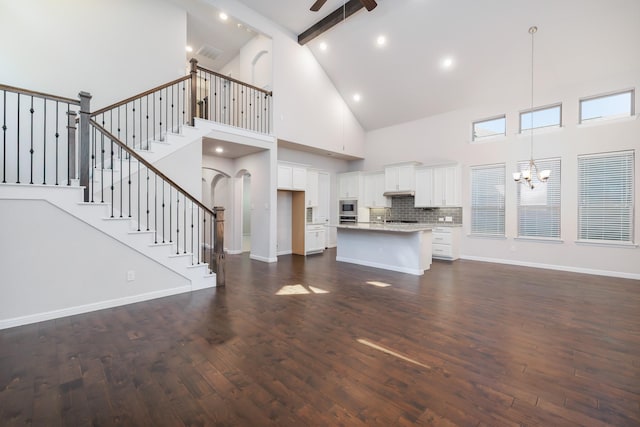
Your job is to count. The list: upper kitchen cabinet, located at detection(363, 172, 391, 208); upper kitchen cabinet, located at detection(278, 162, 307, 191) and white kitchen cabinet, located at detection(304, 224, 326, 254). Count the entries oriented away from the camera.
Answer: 0

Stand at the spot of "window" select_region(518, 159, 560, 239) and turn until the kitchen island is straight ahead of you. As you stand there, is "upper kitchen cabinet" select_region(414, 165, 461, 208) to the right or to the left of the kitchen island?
right

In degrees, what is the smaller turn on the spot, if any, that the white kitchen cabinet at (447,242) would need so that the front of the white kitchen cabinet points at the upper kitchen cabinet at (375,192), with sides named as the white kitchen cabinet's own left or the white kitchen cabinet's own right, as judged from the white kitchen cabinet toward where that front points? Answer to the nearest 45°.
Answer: approximately 45° to the white kitchen cabinet's own right

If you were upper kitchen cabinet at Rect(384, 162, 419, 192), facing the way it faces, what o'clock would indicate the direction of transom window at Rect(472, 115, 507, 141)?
The transom window is roughly at 8 o'clock from the upper kitchen cabinet.

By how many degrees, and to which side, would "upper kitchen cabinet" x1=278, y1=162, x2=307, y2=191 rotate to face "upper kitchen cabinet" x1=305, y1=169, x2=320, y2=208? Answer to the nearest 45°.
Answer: approximately 90° to its left

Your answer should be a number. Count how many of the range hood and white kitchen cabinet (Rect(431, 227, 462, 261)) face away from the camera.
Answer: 0

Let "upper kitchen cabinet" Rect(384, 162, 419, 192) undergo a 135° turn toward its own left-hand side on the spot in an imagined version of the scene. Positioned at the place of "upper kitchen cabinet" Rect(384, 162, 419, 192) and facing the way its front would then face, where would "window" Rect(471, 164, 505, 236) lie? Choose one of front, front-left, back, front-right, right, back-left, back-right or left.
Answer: front

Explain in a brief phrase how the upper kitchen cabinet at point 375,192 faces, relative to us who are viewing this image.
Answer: facing the viewer and to the left of the viewer

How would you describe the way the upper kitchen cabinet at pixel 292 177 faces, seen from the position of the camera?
facing the viewer and to the right of the viewer

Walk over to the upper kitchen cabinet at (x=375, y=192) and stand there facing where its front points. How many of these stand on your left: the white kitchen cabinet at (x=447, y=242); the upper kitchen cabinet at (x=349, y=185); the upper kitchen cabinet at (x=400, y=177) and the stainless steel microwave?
2

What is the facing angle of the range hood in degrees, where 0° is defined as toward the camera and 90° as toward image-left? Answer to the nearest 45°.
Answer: approximately 45°

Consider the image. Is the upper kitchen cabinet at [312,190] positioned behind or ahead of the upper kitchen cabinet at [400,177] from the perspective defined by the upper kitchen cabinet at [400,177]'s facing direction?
ahead

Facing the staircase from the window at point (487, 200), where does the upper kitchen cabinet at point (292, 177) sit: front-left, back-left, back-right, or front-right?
front-right

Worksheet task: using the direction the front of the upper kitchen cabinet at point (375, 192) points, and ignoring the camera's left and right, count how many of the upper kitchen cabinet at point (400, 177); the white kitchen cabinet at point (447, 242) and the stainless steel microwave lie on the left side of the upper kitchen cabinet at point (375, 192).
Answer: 2

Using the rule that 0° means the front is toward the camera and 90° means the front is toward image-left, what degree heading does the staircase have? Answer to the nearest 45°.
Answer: approximately 225°
